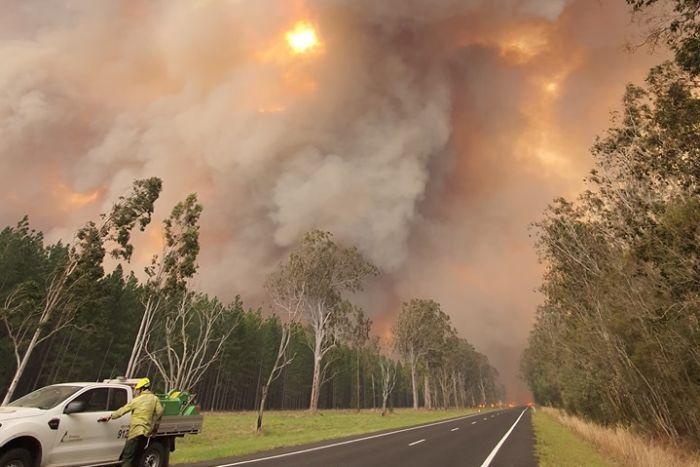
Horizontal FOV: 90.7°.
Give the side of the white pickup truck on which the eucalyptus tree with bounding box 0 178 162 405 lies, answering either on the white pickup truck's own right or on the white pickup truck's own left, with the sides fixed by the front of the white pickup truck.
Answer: on the white pickup truck's own right

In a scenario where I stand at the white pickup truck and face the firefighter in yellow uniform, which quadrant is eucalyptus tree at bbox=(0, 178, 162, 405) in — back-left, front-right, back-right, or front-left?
back-left

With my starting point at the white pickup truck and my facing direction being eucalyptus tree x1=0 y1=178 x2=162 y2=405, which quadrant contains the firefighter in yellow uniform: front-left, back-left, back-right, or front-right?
back-right

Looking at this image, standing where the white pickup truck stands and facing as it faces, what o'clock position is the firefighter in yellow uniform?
The firefighter in yellow uniform is roughly at 9 o'clock from the white pickup truck.
